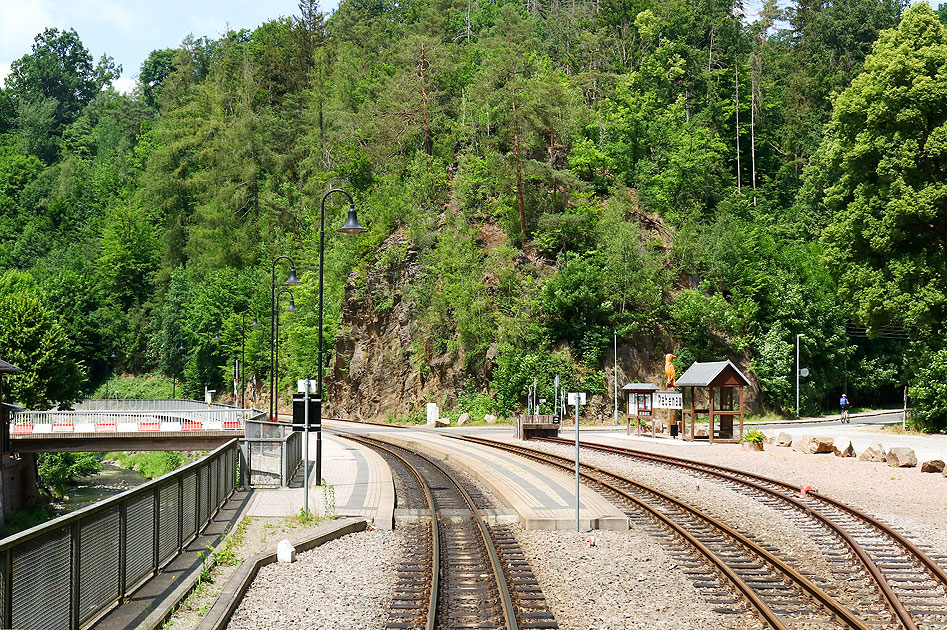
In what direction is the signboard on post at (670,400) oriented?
toward the camera

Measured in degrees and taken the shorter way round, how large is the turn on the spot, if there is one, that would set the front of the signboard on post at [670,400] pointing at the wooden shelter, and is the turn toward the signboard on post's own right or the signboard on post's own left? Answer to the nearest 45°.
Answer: approximately 45° to the signboard on post's own left

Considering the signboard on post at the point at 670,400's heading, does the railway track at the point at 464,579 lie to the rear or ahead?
ahead

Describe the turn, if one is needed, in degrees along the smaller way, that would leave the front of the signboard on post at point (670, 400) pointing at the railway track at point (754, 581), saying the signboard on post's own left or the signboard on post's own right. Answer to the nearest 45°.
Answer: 0° — it already faces it

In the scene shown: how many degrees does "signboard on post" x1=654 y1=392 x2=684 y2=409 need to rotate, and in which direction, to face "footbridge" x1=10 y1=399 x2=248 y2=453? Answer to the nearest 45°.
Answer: approximately 90° to its right

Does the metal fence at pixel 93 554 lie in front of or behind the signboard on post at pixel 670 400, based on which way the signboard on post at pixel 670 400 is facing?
in front
